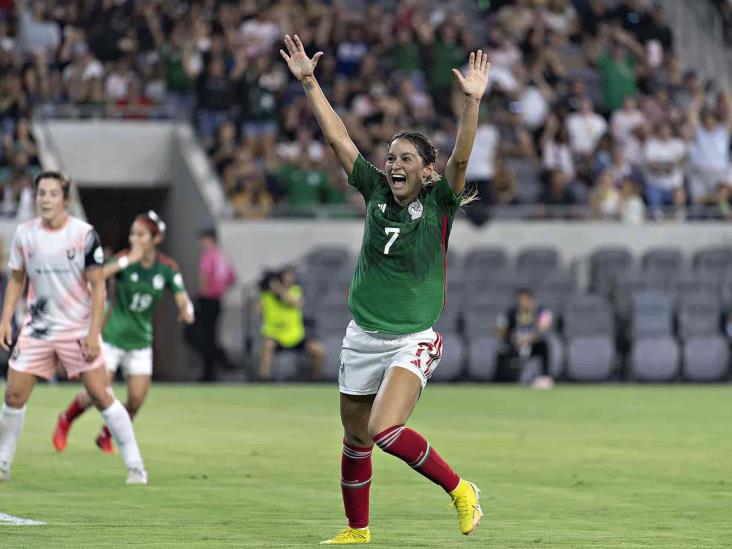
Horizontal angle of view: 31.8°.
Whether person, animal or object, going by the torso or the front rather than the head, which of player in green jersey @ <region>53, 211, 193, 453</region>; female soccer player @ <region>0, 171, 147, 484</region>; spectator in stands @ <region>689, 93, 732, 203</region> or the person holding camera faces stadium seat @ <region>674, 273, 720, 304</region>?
the spectator in stands

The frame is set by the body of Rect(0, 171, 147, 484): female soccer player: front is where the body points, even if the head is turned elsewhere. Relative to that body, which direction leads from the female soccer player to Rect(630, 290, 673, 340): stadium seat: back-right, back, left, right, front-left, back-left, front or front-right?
back-left

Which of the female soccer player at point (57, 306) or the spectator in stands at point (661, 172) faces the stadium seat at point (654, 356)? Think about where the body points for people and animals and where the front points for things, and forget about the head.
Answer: the spectator in stands

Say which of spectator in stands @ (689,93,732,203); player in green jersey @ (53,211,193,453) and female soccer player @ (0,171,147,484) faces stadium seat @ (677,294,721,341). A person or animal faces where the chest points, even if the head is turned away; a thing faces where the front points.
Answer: the spectator in stands

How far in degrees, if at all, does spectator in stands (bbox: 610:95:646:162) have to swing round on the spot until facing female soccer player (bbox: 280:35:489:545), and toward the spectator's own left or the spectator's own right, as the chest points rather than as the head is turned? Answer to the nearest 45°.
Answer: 0° — they already face them

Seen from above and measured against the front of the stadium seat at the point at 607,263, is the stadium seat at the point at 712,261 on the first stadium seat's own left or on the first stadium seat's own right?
on the first stadium seat's own left

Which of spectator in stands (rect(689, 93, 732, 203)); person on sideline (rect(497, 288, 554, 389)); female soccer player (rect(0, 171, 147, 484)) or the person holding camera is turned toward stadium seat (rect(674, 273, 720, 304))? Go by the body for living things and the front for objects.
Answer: spectator in stands (rect(689, 93, 732, 203))
